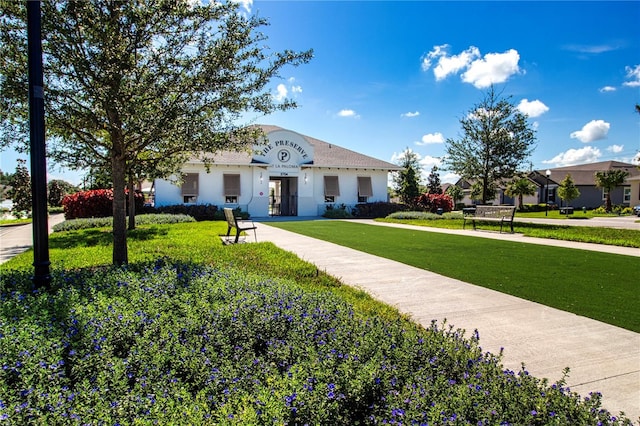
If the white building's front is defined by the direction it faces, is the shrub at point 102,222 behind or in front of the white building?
in front

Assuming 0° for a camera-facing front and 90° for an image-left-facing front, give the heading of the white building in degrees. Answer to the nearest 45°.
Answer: approximately 0°

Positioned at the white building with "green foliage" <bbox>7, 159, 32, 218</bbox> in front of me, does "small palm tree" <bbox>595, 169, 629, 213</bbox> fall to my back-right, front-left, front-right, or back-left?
back-right

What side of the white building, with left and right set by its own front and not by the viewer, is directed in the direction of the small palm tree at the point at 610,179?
left

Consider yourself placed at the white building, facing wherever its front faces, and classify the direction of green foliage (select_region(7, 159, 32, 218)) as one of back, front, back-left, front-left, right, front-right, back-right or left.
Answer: right

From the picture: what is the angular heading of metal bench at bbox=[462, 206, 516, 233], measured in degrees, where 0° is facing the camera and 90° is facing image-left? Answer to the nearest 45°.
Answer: approximately 45°

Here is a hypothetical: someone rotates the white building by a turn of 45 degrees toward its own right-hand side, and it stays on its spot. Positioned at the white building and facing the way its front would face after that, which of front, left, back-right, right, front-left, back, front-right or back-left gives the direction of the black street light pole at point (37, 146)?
front-left

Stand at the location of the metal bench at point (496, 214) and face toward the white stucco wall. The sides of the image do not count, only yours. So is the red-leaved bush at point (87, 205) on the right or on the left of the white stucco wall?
left

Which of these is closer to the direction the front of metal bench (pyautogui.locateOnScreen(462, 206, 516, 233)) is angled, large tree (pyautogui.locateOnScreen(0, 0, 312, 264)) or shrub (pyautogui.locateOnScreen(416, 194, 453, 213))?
the large tree

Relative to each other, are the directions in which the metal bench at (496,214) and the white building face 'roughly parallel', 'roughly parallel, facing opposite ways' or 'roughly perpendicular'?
roughly perpendicular

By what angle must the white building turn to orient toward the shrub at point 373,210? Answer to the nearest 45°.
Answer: approximately 90° to its left

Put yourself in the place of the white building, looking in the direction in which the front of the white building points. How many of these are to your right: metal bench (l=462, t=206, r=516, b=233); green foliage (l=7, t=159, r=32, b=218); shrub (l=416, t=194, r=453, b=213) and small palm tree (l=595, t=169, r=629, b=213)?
1

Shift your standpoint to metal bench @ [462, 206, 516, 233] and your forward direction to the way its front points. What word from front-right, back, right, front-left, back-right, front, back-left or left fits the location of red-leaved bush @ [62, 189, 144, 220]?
front-right

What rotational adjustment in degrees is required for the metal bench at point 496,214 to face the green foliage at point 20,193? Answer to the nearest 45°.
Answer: approximately 45° to its right

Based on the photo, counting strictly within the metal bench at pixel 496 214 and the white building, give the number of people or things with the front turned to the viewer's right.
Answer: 0
